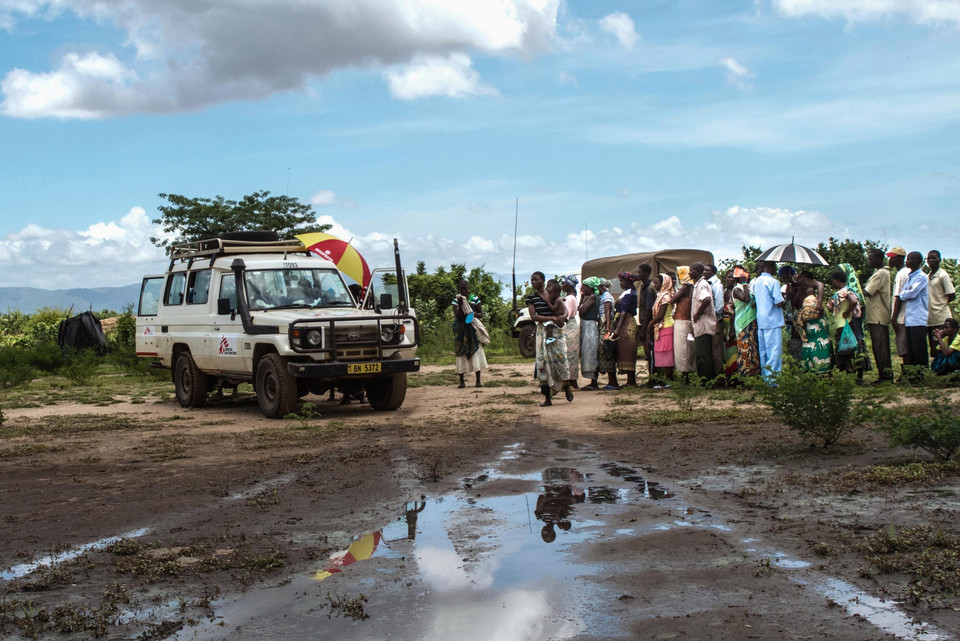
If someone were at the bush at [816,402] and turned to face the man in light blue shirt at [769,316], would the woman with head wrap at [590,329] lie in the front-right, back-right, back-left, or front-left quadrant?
front-left

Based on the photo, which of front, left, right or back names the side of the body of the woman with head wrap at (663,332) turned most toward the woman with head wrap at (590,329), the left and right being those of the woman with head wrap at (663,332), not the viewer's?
front

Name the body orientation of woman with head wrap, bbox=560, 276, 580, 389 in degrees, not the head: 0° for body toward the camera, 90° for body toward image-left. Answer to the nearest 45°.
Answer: approximately 90°

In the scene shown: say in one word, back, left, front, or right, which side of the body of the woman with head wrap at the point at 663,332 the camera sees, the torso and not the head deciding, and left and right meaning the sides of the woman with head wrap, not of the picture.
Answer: left

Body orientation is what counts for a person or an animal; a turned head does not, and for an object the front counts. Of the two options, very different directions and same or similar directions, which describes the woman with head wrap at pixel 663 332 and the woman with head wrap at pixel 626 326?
same or similar directions

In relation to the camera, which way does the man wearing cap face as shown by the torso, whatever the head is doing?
to the viewer's left

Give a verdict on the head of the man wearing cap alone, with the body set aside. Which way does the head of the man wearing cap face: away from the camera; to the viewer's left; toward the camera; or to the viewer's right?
to the viewer's left

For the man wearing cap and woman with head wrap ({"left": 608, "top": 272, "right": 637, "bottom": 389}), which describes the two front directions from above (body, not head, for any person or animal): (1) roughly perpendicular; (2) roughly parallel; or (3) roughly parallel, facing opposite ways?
roughly parallel

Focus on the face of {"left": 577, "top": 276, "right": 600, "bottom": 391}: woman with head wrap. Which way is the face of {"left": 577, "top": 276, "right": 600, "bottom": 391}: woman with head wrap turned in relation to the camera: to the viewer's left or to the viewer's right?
to the viewer's left
